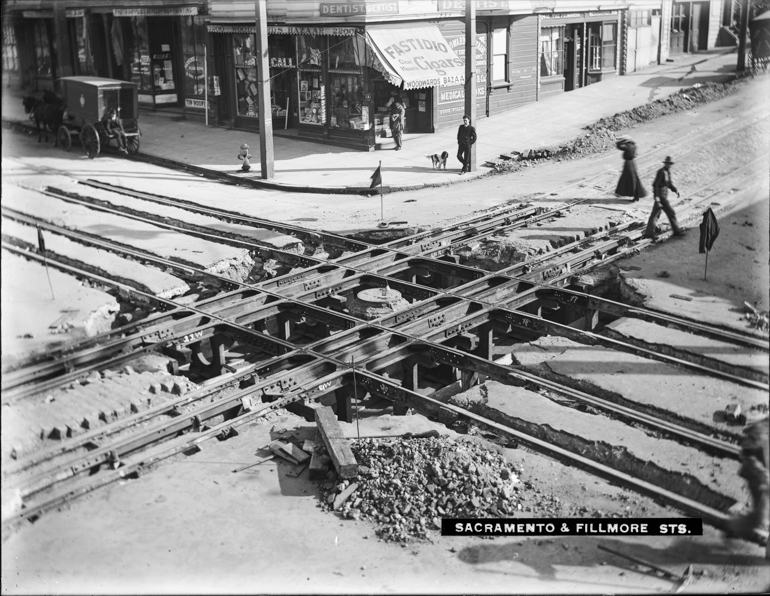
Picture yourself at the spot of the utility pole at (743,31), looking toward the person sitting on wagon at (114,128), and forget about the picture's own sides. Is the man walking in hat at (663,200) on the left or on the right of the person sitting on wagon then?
left

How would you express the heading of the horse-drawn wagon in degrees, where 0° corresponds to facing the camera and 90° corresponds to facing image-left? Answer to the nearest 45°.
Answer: approximately 135°

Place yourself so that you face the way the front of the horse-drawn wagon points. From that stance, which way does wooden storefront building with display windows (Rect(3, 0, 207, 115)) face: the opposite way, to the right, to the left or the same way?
to the left

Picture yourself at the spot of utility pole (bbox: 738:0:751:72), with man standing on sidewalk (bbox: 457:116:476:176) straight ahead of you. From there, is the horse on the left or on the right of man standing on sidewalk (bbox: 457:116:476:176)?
right

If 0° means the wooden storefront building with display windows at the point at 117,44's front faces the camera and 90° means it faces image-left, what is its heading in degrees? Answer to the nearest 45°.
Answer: approximately 45°

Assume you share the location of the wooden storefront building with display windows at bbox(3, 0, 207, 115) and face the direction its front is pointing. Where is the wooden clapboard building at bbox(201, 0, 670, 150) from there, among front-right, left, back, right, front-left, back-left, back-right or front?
left
